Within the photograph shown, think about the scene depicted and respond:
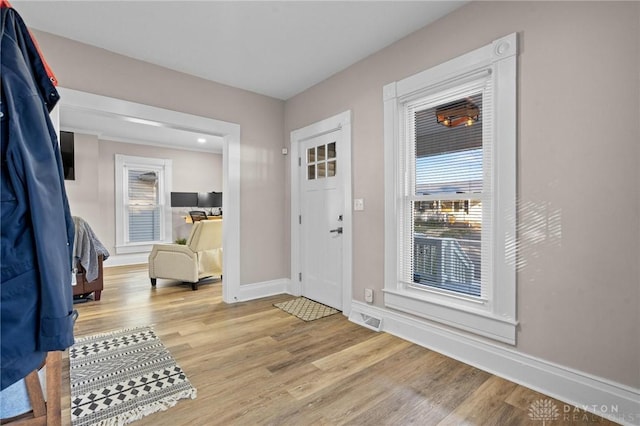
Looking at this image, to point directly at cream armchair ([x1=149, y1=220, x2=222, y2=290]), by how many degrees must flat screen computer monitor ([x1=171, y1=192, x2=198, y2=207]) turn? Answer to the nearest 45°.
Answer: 0° — it already faces it

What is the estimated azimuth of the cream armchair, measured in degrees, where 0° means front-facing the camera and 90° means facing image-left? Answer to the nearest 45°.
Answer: approximately 135°

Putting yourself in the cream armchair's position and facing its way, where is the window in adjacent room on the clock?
The window in adjacent room is roughly at 1 o'clock from the cream armchair.

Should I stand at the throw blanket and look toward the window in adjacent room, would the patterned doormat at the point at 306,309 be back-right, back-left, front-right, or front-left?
back-right

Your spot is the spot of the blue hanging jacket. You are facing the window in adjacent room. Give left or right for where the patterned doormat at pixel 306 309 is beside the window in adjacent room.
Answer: right
